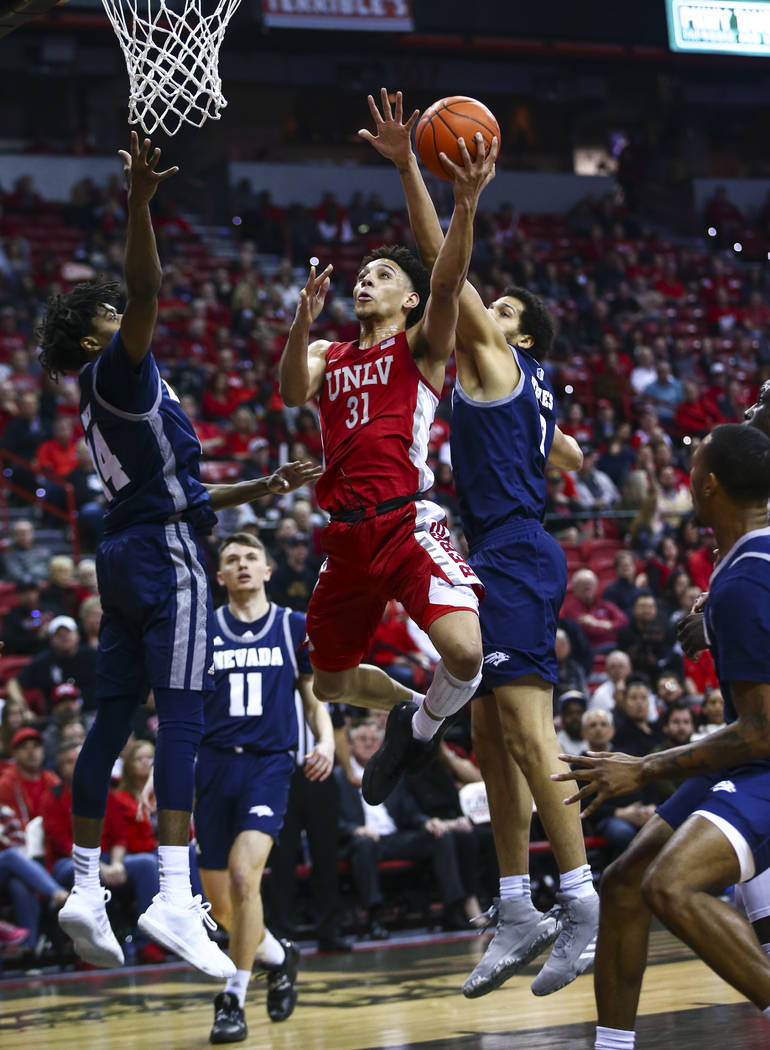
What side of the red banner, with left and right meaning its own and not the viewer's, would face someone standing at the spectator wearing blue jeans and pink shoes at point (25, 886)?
front

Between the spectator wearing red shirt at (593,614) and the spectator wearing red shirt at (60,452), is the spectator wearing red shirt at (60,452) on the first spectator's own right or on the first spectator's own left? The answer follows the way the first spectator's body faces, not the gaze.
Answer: on the first spectator's own right

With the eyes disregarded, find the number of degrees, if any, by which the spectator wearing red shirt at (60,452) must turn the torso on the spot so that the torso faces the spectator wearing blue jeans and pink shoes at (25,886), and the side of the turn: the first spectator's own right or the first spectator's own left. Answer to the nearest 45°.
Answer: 0° — they already face them

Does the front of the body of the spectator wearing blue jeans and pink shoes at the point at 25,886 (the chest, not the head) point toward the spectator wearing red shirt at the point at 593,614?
no

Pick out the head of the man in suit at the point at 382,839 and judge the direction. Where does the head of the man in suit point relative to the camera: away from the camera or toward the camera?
toward the camera

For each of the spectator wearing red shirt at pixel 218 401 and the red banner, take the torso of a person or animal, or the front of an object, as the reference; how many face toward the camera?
2

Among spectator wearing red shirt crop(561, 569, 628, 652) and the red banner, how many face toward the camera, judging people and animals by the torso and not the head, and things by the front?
2

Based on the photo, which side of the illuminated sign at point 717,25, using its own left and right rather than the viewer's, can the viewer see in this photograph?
front

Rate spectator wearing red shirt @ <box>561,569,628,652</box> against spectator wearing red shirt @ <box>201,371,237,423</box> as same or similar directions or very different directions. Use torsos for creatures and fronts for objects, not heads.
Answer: same or similar directions

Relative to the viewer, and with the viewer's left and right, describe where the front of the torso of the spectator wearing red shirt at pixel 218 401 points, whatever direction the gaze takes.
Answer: facing the viewer

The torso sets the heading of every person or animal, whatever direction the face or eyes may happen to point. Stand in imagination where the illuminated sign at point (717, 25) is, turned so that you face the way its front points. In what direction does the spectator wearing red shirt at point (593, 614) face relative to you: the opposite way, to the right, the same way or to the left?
the same way

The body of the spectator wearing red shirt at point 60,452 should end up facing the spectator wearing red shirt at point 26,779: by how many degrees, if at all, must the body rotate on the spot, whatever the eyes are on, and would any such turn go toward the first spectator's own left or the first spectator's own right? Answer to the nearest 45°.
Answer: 0° — they already face them

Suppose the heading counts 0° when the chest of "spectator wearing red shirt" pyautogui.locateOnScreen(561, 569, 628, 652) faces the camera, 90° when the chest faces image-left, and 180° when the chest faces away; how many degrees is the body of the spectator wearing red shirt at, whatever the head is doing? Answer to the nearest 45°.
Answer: approximately 0°

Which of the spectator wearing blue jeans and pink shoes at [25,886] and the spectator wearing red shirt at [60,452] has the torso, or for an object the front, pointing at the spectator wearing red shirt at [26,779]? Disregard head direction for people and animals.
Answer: the spectator wearing red shirt at [60,452]

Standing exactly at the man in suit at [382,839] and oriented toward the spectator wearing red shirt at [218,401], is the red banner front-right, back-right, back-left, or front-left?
front-right

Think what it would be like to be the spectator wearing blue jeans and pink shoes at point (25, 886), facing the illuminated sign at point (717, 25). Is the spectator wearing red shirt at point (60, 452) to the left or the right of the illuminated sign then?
left

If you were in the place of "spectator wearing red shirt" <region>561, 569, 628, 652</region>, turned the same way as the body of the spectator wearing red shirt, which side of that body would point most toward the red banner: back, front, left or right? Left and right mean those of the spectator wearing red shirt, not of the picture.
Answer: back

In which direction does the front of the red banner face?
toward the camera

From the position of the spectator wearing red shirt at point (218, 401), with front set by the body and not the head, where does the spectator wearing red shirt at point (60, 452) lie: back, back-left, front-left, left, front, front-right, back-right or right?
front-right
